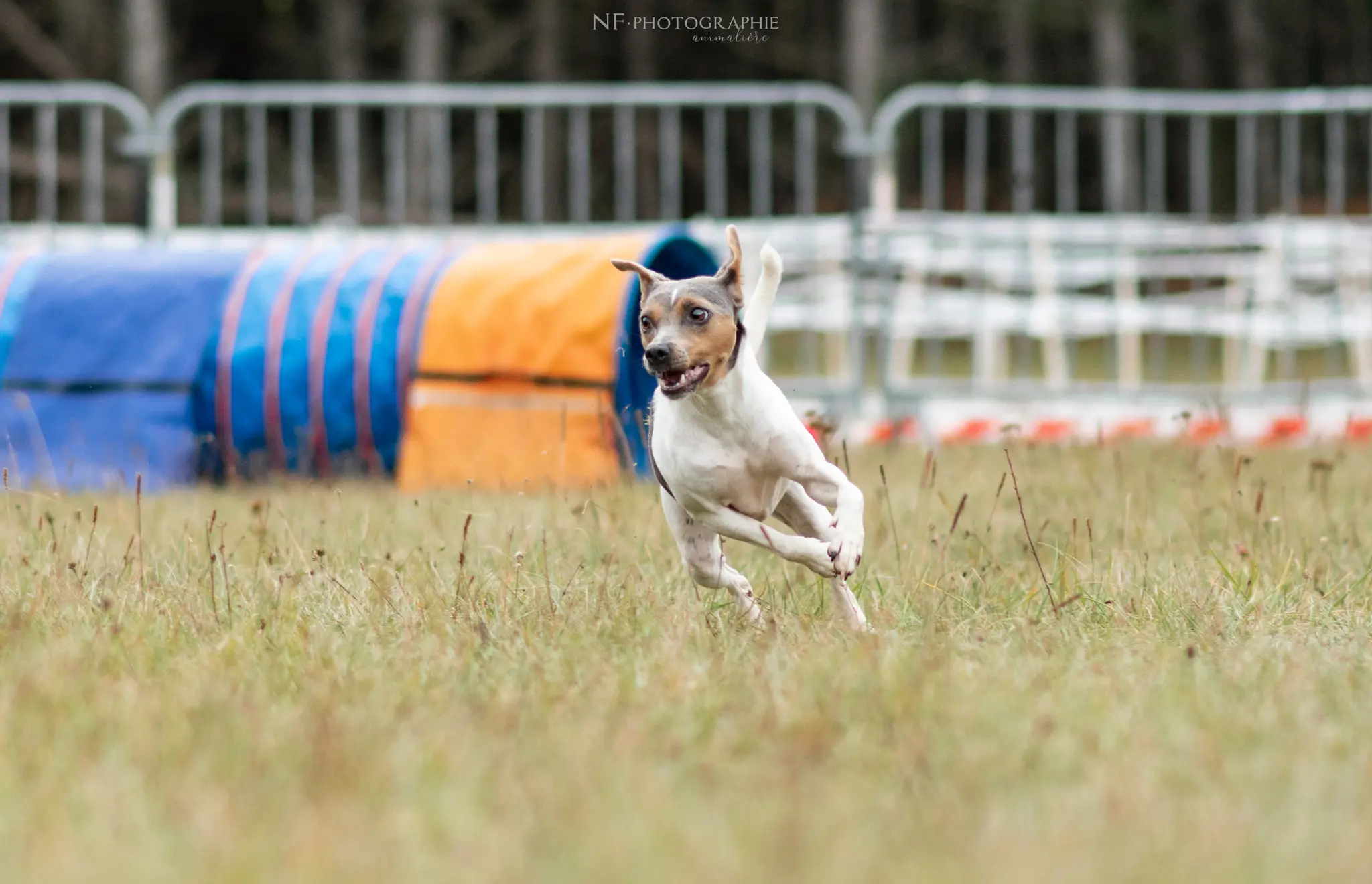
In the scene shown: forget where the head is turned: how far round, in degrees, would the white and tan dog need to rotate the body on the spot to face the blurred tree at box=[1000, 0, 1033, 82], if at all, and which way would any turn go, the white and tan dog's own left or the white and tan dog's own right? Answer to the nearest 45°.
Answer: approximately 180°

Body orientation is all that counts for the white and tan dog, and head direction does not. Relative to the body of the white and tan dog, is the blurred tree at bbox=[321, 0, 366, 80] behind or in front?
behind

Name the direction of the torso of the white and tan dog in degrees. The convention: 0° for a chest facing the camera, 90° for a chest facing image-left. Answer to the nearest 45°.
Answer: approximately 0°

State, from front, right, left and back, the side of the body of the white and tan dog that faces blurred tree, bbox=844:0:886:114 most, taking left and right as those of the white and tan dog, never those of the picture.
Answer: back

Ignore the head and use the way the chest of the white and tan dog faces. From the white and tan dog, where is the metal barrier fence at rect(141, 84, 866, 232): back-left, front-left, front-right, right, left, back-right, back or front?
back

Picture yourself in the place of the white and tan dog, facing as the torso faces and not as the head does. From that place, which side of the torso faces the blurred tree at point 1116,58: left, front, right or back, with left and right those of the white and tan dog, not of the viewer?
back

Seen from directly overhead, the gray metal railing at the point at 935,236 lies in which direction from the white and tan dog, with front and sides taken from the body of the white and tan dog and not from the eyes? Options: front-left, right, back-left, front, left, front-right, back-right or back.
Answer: back

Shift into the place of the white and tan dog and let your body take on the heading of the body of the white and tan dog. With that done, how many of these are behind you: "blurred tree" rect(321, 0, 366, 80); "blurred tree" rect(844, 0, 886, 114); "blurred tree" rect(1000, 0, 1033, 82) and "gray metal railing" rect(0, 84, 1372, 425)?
4

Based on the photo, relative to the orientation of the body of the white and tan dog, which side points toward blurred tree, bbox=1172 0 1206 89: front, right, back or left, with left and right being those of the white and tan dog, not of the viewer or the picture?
back

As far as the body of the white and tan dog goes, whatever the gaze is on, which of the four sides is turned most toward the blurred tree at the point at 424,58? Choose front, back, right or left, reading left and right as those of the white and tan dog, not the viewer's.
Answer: back

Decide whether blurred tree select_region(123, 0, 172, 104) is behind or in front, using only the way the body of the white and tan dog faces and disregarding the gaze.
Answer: behind
